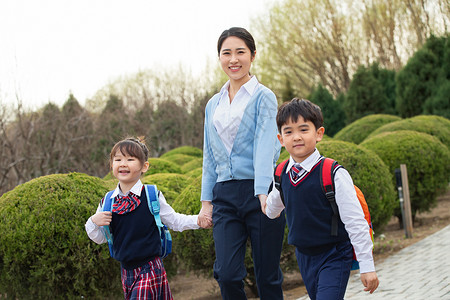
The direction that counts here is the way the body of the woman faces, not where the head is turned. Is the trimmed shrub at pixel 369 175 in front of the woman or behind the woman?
behind

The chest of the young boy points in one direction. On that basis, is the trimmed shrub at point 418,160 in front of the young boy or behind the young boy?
behind

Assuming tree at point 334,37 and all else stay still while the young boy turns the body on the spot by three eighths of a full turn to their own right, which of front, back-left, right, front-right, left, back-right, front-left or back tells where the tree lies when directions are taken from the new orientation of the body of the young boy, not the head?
front

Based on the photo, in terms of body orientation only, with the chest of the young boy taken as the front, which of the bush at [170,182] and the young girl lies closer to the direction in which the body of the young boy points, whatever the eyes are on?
the young girl

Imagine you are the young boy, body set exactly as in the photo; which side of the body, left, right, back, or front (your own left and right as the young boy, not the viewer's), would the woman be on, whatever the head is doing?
right

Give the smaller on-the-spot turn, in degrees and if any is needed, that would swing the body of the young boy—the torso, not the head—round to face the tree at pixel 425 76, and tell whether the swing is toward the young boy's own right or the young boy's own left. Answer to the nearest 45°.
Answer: approximately 135° to the young boy's own right

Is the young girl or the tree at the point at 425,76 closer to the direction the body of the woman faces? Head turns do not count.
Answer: the young girl

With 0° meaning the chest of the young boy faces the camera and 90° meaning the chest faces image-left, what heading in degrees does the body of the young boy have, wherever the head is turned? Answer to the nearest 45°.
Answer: approximately 45°

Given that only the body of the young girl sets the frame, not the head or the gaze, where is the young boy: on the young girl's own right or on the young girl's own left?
on the young girl's own left
